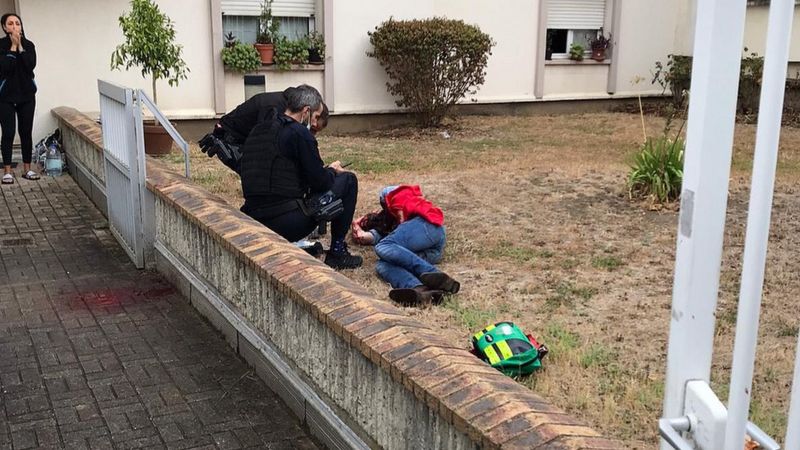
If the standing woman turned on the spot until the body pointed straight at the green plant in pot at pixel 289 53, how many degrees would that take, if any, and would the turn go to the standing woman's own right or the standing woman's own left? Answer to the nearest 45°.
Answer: approximately 135° to the standing woman's own left

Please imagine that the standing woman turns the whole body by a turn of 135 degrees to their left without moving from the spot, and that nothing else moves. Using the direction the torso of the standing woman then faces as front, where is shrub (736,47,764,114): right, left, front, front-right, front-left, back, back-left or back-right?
front-right

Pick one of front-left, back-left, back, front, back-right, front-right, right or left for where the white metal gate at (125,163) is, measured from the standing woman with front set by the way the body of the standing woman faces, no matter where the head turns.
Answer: front

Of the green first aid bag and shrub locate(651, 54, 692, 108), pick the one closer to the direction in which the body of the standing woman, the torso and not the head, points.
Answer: the green first aid bag

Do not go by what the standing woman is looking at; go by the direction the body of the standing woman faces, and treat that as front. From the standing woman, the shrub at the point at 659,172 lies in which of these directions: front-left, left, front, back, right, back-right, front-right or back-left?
front-left

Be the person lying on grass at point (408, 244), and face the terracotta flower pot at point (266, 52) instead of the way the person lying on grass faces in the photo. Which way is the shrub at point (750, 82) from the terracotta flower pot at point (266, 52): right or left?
right

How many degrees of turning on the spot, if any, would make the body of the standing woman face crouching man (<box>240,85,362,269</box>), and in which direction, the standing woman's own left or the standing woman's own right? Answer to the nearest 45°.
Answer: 0° — they already face them

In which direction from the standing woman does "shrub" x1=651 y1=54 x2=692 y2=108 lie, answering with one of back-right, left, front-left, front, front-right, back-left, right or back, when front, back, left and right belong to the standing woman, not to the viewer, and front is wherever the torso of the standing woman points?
left

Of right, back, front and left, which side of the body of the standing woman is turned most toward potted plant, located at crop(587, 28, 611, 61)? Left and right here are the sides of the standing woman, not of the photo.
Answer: left

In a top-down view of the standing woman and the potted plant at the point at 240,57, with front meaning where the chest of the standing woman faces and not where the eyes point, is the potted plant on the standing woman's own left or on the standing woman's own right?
on the standing woman's own left

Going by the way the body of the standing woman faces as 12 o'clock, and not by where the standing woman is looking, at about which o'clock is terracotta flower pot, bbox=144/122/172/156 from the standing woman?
The terracotta flower pot is roughly at 9 o'clock from the standing woman.

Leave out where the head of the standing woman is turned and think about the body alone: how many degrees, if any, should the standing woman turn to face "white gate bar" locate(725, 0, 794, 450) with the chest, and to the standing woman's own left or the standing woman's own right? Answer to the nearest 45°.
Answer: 0° — they already face it

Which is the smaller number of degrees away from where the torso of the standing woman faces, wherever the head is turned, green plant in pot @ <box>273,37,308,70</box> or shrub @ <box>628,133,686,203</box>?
the shrub

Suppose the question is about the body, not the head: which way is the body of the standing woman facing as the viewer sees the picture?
toward the camera
